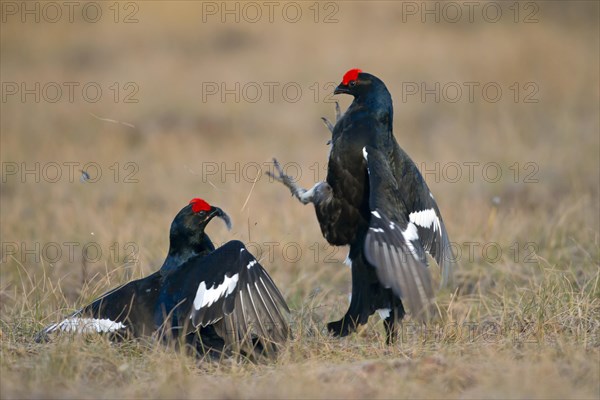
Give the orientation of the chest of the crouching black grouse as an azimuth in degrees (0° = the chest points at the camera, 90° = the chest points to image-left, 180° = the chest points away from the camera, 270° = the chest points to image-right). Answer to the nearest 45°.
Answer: approximately 270°

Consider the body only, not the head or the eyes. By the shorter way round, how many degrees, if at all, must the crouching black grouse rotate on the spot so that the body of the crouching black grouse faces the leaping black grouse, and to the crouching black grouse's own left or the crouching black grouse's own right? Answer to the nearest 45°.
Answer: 0° — it already faces it

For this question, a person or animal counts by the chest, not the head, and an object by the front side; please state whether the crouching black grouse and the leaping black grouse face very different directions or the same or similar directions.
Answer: very different directions

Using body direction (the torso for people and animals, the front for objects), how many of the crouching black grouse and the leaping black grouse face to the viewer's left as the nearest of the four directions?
1

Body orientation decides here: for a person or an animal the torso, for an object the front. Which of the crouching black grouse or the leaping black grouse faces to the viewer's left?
the leaping black grouse

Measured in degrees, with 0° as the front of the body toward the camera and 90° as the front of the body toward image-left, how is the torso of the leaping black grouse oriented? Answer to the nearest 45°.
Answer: approximately 90°

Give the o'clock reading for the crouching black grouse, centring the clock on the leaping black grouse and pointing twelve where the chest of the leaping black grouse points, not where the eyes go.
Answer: The crouching black grouse is roughly at 11 o'clock from the leaping black grouse.
